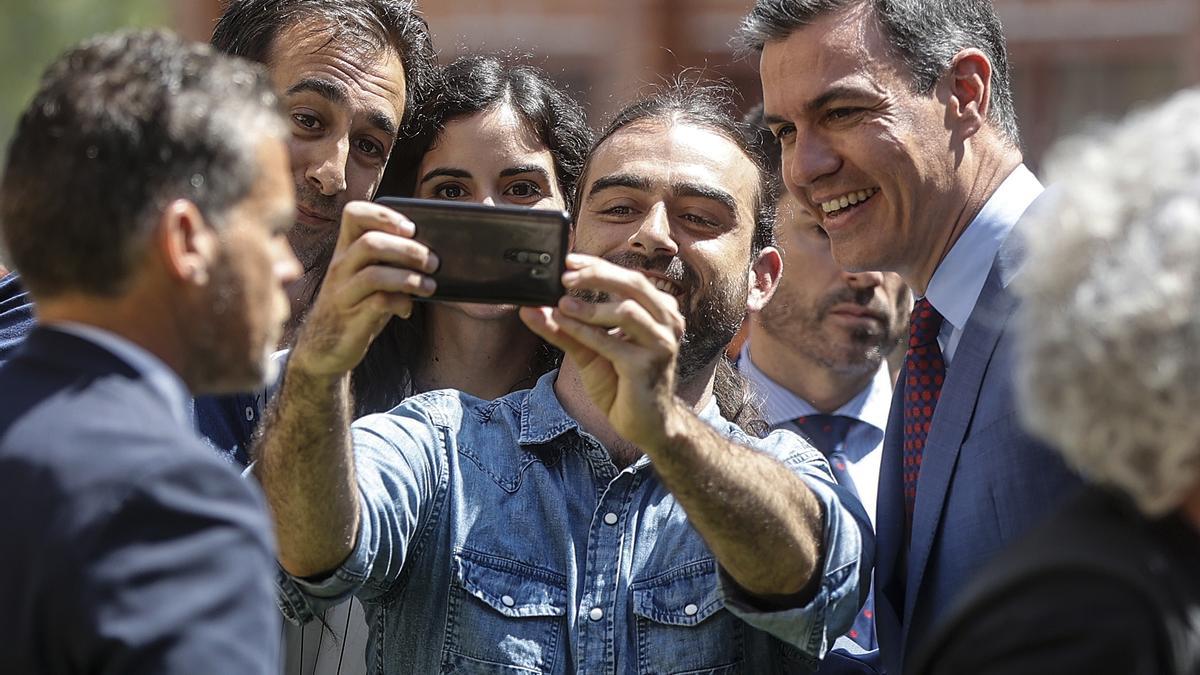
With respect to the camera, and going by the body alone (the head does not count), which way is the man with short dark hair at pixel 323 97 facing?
toward the camera

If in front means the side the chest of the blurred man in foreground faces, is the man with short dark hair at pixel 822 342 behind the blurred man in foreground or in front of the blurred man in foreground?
in front

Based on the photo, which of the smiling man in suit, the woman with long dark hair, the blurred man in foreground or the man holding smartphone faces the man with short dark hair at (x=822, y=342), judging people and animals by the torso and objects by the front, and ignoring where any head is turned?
the blurred man in foreground

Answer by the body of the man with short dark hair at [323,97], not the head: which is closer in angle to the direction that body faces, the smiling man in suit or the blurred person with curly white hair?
the blurred person with curly white hair

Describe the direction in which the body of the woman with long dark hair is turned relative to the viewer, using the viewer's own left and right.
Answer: facing the viewer

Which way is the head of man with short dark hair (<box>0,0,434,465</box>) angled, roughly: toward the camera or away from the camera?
toward the camera

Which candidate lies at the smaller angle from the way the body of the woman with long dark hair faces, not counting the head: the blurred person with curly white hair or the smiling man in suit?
the blurred person with curly white hair

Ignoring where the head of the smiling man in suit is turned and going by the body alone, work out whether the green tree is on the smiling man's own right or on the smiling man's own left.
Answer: on the smiling man's own right

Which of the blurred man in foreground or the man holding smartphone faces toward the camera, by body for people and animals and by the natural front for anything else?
the man holding smartphone

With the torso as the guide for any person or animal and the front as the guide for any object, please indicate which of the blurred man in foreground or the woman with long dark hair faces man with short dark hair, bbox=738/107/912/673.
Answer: the blurred man in foreground

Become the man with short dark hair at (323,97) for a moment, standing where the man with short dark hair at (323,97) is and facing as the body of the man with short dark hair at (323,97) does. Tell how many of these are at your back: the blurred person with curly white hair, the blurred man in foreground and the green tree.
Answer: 1

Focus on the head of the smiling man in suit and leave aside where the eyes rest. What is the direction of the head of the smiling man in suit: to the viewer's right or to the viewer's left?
to the viewer's left

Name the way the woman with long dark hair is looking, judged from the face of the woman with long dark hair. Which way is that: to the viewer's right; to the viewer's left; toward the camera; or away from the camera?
toward the camera

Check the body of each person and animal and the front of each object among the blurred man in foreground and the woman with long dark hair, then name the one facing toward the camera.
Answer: the woman with long dark hair

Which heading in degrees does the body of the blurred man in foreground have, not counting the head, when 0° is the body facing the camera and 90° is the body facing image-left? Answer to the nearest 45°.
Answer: approximately 225°

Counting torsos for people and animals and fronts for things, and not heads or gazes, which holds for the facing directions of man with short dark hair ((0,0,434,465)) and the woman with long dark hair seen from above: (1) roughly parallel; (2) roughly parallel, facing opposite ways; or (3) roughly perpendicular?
roughly parallel
